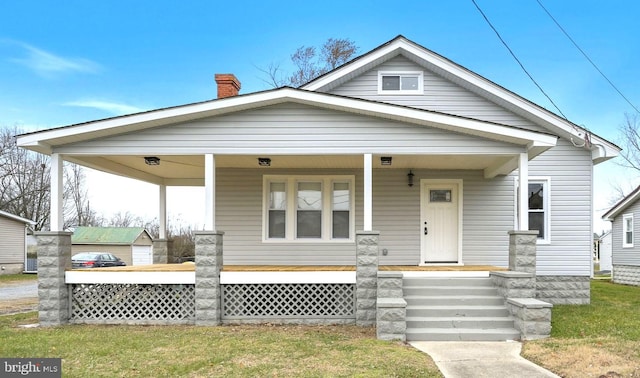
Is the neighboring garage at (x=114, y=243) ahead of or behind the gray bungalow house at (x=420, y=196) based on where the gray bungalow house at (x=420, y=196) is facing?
behind

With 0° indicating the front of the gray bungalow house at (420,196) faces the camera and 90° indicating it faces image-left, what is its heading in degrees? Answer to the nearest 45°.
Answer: approximately 0°

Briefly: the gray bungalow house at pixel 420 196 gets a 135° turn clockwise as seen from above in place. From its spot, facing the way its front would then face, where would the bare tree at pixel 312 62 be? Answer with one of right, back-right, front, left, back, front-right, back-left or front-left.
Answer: front-right

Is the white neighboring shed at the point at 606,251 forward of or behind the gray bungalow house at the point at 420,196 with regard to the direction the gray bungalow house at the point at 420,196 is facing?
behind
